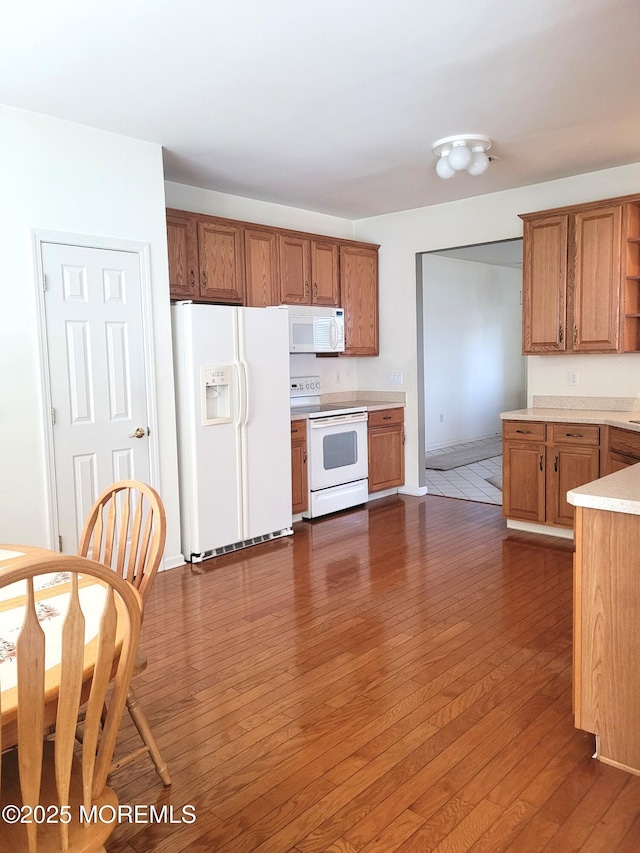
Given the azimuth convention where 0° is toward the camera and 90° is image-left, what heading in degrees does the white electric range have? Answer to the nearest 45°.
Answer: approximately 315°

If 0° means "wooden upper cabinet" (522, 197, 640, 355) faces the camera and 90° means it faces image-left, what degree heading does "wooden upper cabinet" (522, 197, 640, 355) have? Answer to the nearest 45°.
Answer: approximately 45°

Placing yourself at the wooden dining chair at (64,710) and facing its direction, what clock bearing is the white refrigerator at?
The white refrigerator is roughly at 2 o'clock from the wooden dining chair.

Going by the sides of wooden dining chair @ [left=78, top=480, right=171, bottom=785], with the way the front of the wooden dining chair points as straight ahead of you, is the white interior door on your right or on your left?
on your right

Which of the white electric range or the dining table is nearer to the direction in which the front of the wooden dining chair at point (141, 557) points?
the dining table

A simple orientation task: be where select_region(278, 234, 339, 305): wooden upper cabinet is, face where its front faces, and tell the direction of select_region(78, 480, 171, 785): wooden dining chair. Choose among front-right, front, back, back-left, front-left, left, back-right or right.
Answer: front-right

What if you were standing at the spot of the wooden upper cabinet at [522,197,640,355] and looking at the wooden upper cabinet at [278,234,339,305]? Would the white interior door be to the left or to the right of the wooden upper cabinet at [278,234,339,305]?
left

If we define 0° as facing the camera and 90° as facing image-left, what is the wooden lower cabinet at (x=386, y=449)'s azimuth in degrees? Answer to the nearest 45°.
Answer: approximately 315°

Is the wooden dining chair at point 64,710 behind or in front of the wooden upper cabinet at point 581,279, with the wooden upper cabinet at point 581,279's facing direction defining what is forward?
in front

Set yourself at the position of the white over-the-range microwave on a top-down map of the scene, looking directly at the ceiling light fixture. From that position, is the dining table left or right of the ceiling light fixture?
right

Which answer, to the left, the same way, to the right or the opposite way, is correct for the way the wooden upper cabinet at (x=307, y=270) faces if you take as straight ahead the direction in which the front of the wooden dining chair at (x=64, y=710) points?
the opposite way

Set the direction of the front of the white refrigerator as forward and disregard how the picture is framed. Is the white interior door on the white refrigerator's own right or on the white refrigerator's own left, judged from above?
on the white refrigerator's own right

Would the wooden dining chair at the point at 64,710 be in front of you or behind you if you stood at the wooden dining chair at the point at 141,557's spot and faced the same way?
in front
